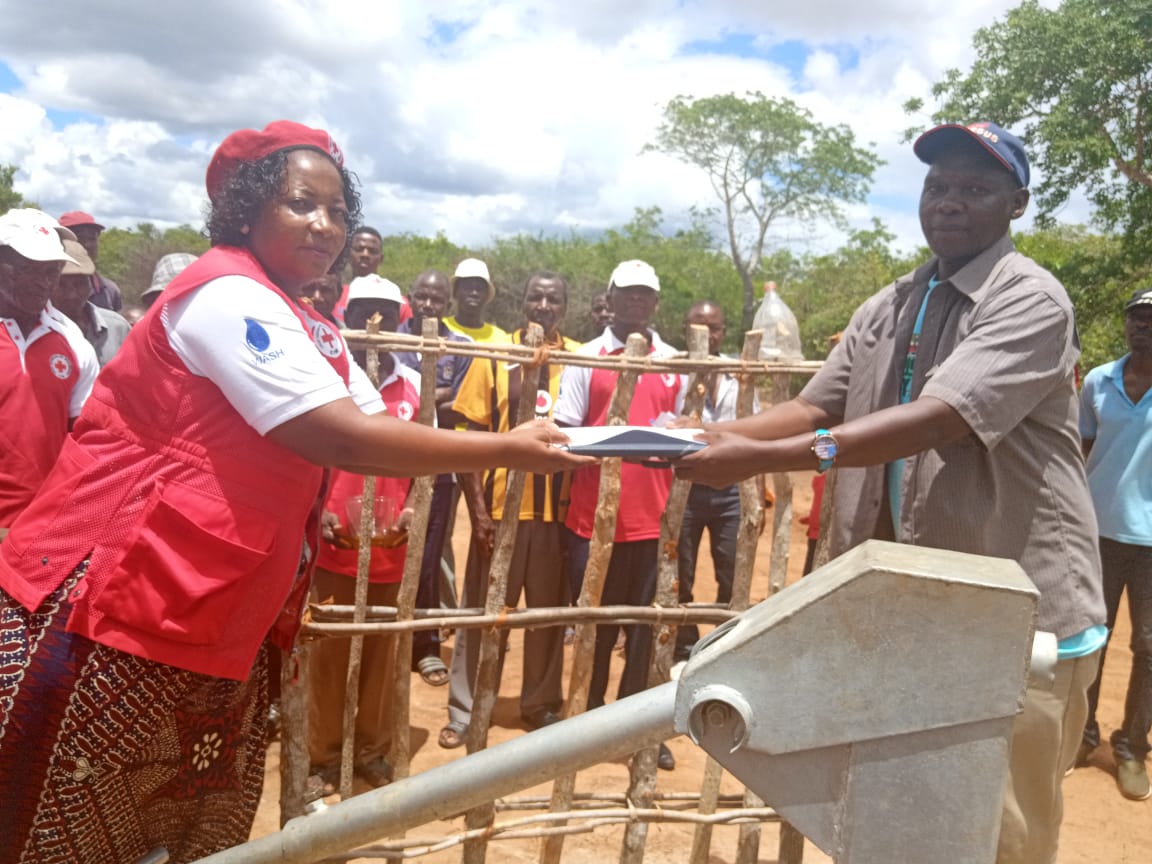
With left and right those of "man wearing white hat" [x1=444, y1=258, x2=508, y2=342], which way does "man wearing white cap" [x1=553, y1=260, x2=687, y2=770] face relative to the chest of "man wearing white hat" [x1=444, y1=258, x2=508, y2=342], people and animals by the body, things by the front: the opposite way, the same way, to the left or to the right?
the same way

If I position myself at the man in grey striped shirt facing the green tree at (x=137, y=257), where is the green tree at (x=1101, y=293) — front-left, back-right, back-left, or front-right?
front-right

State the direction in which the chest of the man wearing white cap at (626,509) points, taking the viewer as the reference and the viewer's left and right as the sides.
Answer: facing the viewer

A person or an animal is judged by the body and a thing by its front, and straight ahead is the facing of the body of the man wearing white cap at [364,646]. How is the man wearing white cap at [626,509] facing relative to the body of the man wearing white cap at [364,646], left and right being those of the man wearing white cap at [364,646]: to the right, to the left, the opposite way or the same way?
the same way

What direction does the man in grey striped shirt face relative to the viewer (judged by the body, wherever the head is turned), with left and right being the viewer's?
facing the viewer and to the left of the viewer

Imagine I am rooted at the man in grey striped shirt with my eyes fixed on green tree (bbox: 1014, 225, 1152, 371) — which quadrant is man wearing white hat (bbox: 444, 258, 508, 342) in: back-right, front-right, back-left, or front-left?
front-left

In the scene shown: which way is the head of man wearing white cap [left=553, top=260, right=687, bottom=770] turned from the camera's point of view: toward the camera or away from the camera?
toward the camera

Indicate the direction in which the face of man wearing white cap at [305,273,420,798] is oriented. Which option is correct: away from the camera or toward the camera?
toward the camera

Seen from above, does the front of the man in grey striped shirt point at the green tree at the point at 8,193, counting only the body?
no

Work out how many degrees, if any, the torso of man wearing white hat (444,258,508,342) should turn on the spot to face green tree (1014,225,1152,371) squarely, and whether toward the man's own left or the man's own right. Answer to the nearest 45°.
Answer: approximately 135° to the man's own left

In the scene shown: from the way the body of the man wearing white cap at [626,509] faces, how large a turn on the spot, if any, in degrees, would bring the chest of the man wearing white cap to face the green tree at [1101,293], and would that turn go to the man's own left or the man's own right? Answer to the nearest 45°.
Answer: approximately 135° to the man's own left

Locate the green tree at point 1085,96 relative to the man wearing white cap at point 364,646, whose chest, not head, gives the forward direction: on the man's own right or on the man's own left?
on the man's own left

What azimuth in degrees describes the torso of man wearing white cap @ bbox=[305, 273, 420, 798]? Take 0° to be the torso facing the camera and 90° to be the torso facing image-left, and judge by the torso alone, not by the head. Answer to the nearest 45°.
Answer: approximately 0°

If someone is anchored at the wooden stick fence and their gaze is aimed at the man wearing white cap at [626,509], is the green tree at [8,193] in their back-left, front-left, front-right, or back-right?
front-left

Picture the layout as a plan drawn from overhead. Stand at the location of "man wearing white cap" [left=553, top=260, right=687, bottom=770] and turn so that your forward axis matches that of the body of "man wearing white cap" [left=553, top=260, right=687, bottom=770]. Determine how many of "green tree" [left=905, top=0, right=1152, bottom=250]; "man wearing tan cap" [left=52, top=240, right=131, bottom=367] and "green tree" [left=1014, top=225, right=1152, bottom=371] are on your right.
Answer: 1

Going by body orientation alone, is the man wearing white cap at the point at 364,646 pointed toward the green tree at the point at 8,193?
no

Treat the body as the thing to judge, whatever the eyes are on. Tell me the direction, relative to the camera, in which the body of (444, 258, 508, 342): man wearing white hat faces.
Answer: toward the camera

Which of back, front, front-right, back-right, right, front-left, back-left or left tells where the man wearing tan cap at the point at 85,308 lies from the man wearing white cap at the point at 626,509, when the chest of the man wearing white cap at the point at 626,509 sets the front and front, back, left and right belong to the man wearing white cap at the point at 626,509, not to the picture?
right
